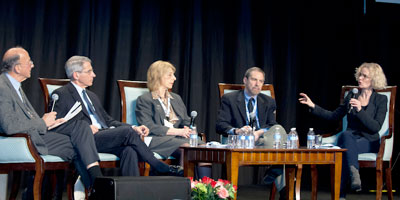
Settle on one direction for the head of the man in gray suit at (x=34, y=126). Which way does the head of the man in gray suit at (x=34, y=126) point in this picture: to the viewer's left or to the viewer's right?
to the viewer's right

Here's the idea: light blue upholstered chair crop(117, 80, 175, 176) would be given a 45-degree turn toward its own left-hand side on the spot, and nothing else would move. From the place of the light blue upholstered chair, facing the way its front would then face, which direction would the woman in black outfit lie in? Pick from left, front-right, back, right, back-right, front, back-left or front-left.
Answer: front

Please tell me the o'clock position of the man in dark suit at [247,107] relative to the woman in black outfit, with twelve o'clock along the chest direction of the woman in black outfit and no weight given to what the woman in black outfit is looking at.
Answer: The man in dark suit is roughly at 1 o'clock from the woman in black outfit.

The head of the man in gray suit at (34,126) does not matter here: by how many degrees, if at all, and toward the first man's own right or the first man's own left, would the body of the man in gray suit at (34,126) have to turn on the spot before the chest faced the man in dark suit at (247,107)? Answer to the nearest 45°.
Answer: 0° — they already face them

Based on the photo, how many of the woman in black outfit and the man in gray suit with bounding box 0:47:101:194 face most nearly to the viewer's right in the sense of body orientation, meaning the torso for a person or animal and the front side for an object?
1

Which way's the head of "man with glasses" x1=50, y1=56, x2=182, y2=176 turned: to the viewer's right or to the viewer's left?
to the viewer's right

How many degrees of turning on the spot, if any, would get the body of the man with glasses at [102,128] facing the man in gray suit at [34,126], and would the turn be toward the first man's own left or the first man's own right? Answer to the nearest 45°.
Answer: approximately 90° to the first man's own right

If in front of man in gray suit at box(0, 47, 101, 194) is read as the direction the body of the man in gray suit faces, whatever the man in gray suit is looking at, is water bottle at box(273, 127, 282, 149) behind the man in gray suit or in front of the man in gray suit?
in front

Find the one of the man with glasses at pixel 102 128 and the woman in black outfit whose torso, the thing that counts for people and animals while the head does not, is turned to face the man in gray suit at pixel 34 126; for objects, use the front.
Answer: the woman in black outfit

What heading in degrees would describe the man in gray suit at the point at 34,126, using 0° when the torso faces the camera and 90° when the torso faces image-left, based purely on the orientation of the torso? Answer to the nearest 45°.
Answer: approximately 270°

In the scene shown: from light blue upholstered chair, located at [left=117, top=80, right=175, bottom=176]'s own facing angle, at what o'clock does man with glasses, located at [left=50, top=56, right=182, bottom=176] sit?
The man with glasses is roughly at 2 o'clock from the light blue upholstered chair.

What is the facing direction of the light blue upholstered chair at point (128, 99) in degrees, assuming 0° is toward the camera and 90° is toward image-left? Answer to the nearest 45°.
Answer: approximately 315°

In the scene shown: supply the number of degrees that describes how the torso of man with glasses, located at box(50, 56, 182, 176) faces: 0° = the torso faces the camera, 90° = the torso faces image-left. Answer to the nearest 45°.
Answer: approximately 315°
